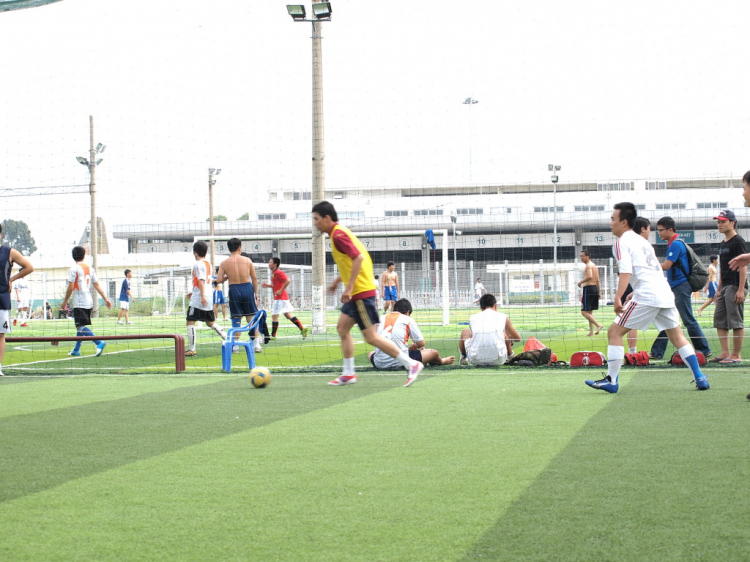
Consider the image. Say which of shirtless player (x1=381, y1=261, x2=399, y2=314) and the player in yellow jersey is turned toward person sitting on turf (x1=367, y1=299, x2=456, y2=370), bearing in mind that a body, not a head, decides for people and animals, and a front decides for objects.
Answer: the shirtless player

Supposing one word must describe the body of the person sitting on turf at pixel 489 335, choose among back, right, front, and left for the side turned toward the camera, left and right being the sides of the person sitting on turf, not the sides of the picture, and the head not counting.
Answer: back

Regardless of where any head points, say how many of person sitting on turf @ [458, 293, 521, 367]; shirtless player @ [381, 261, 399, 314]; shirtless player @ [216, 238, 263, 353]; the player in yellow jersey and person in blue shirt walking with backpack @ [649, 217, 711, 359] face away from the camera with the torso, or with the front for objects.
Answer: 2

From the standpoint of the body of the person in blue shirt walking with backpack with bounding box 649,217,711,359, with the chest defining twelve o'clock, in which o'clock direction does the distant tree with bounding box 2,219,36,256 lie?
The distant tree is roughly at 1 o'clock from the person in blue shirt walking with backpack.

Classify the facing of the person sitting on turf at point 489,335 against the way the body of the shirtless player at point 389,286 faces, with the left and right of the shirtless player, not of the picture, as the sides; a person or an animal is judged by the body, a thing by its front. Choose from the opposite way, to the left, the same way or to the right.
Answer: the opposite way

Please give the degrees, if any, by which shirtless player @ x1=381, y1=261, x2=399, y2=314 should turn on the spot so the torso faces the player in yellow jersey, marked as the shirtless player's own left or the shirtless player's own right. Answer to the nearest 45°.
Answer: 0° — they already face them

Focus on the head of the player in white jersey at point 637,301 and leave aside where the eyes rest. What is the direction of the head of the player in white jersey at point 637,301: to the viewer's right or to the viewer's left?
to the viewer's left

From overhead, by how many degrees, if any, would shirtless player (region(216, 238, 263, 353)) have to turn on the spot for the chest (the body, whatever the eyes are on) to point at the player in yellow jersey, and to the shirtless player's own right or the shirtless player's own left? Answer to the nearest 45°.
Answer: approximately 180°

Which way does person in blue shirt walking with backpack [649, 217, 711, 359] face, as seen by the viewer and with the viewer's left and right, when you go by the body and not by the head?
facing to the left of the viewer

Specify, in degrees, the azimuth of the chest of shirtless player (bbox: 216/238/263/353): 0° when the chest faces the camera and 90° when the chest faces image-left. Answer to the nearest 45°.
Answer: approximately 180°

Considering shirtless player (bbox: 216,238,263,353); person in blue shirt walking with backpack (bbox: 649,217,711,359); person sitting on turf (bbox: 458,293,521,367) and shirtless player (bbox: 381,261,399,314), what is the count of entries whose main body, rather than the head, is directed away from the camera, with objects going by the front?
2

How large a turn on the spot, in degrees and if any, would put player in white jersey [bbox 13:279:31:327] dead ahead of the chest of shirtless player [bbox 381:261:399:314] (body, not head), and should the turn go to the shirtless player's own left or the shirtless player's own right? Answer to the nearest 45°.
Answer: approximately 135° to the shirtless player's own right

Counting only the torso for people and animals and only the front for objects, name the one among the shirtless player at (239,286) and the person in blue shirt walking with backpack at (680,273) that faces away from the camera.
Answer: the shirtless player

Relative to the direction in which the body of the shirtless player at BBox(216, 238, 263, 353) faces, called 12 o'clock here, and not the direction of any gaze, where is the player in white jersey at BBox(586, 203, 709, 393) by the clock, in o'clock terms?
The player in white jersey is roughly at 5 o'clock from the shirtless player.
